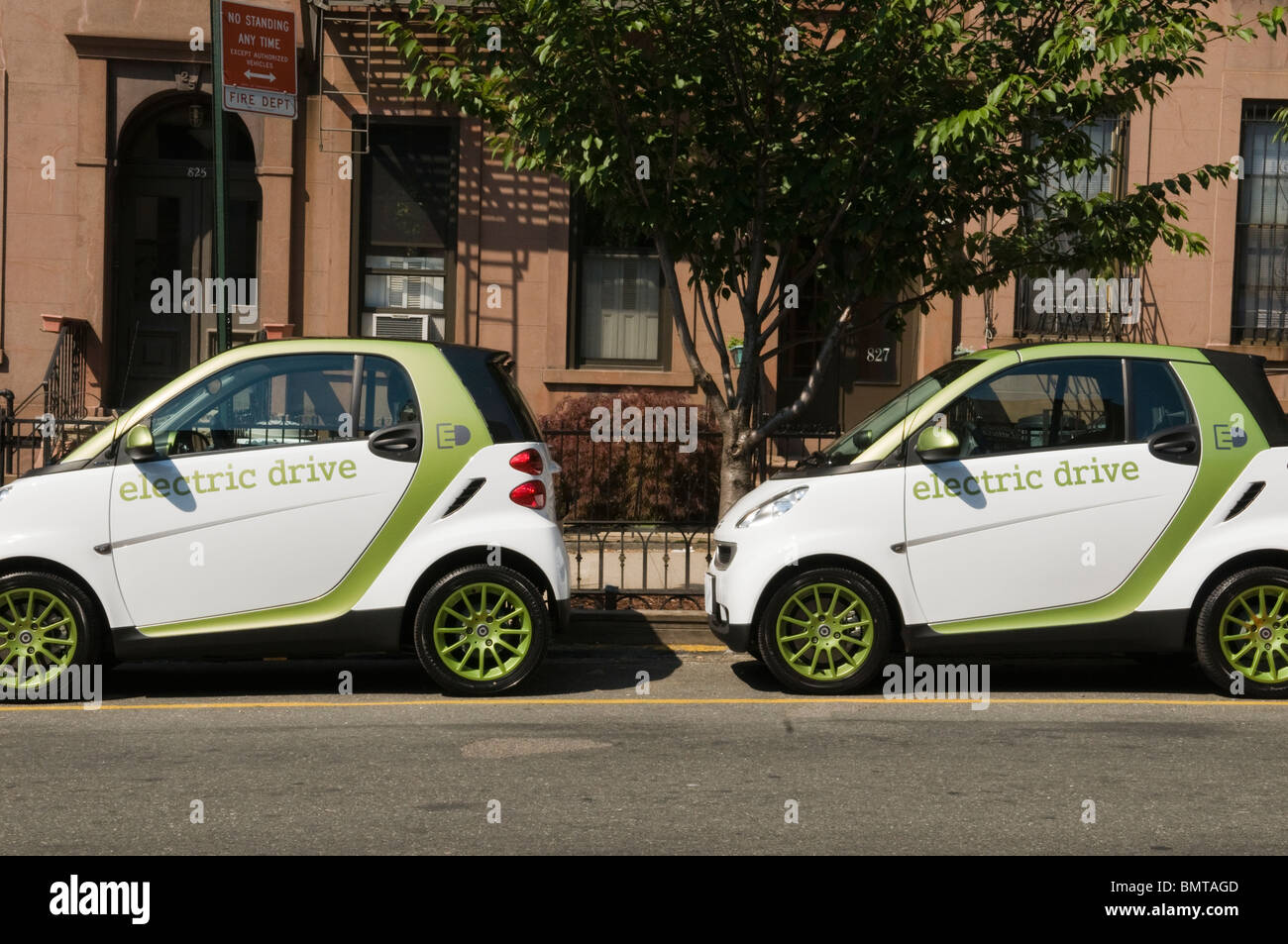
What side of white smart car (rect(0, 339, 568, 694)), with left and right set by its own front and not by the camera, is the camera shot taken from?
left

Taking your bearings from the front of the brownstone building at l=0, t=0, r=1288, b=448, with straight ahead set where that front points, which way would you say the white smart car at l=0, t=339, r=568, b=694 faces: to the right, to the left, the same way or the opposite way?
to the right

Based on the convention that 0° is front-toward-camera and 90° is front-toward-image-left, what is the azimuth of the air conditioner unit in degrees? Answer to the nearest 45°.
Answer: approximately 0°

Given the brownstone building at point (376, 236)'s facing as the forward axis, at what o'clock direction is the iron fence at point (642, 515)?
The iron fence is roughly at 11 o'clock from the brownstone building.

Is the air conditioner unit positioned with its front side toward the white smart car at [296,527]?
yes

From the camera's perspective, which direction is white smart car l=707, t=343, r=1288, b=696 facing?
to the viewer's left

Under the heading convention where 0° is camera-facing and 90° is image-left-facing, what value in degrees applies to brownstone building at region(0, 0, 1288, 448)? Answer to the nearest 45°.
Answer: approximately 0°

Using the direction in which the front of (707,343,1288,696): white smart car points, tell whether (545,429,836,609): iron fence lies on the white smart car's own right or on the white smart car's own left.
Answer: on the white smart car's own right

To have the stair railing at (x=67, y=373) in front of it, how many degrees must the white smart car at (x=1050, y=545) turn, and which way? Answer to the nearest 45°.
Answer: approximately 45° to its right

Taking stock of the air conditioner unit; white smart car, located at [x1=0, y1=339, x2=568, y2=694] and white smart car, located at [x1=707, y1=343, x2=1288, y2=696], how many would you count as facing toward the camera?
1

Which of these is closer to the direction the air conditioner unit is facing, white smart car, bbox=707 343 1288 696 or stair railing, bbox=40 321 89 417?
the white smart car

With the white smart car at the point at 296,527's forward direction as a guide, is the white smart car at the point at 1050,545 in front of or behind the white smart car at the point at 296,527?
behind

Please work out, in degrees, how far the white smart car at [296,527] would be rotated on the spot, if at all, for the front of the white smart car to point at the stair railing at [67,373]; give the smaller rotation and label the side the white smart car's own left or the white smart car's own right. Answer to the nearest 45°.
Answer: approximately 90° to the white smart car's own right

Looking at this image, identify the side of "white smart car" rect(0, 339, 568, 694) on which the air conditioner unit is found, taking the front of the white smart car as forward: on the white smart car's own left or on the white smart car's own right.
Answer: on the white smart car's own right
